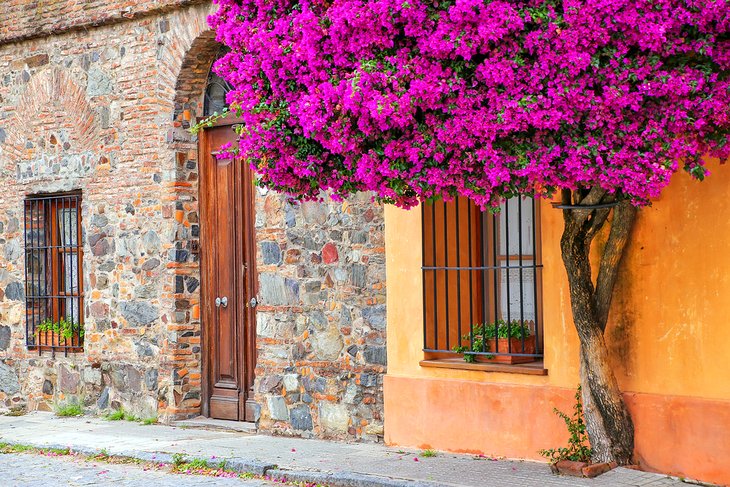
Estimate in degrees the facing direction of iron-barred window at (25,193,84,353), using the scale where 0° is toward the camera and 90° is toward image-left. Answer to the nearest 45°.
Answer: approximately 45°

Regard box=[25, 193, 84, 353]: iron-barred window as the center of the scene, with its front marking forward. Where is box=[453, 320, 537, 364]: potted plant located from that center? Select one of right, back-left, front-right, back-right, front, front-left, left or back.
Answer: left

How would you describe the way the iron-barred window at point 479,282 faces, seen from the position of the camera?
facing the viewer and to the left of the viewer

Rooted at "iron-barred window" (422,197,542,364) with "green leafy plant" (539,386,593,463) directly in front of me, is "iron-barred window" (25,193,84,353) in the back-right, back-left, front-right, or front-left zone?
back-right

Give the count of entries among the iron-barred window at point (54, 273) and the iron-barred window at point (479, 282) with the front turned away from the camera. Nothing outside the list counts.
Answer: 0

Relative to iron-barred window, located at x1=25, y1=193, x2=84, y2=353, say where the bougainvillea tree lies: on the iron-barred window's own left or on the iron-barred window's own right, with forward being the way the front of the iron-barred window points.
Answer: on the iron-barred window's own left

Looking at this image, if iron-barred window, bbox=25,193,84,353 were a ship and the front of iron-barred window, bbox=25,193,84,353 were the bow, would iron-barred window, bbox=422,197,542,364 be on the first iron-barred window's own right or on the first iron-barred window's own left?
on the first iron-barred window's own left

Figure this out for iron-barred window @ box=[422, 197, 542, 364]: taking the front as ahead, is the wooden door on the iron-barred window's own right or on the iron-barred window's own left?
on the iron-barred window's own right

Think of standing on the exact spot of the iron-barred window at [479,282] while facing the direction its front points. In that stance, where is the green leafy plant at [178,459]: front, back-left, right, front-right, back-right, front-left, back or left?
front-right
